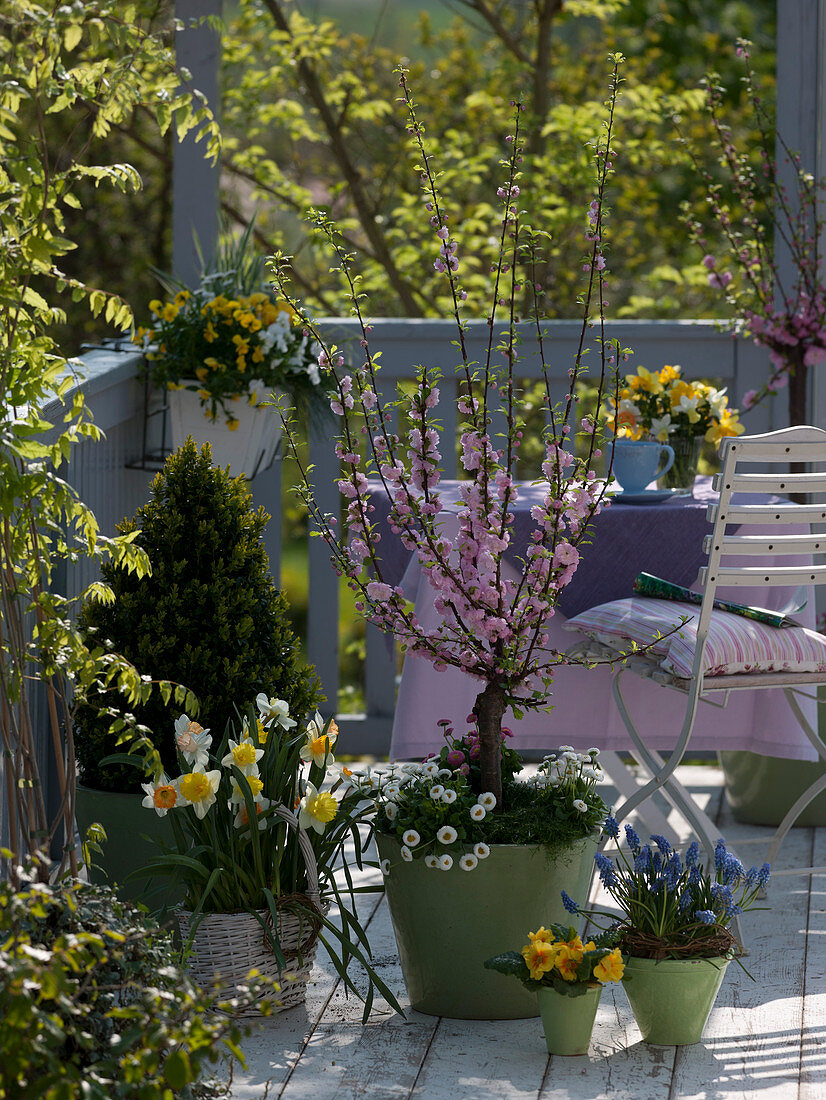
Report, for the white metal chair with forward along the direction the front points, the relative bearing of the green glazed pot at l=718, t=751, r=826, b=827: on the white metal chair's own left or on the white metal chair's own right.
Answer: on the white metal chair's own right

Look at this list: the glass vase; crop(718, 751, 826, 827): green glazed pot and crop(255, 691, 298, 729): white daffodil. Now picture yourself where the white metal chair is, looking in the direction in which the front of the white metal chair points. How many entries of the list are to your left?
1

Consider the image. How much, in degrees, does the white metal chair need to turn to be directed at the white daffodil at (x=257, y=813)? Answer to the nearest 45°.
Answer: approximately 90° to its left

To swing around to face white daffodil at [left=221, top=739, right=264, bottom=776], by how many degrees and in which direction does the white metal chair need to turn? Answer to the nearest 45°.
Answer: approximately 90° to its left

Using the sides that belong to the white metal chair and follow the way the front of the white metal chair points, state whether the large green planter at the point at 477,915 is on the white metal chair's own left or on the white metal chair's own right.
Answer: on the white metal chair's own left

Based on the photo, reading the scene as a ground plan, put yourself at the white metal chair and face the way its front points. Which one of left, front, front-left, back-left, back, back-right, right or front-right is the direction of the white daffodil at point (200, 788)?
left

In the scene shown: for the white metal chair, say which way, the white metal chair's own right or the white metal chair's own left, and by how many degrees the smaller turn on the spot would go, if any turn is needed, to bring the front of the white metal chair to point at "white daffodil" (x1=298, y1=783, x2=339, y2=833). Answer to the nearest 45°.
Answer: approximately 90° to the white metal chair's own left

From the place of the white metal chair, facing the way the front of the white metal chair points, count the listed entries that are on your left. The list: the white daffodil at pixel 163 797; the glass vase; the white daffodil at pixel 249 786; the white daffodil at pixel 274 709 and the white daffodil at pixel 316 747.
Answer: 4

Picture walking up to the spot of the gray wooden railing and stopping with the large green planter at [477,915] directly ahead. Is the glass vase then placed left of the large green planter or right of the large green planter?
left

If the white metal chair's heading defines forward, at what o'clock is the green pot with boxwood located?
The green pot with boxwood is roughly at 10 o'clock from the white metal chair.

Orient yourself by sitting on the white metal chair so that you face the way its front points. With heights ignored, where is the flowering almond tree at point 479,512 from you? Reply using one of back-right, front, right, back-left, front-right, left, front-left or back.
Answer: left

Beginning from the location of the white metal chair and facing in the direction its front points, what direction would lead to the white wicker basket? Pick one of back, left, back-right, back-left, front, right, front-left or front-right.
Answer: left

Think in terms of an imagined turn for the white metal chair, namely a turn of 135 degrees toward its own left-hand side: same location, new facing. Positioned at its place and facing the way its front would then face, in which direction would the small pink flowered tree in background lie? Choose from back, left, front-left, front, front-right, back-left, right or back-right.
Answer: back

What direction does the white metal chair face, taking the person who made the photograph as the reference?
facing away from the viewer and to the left of the viewer

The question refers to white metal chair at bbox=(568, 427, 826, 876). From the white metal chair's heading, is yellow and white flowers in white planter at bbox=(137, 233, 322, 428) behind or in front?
in front
